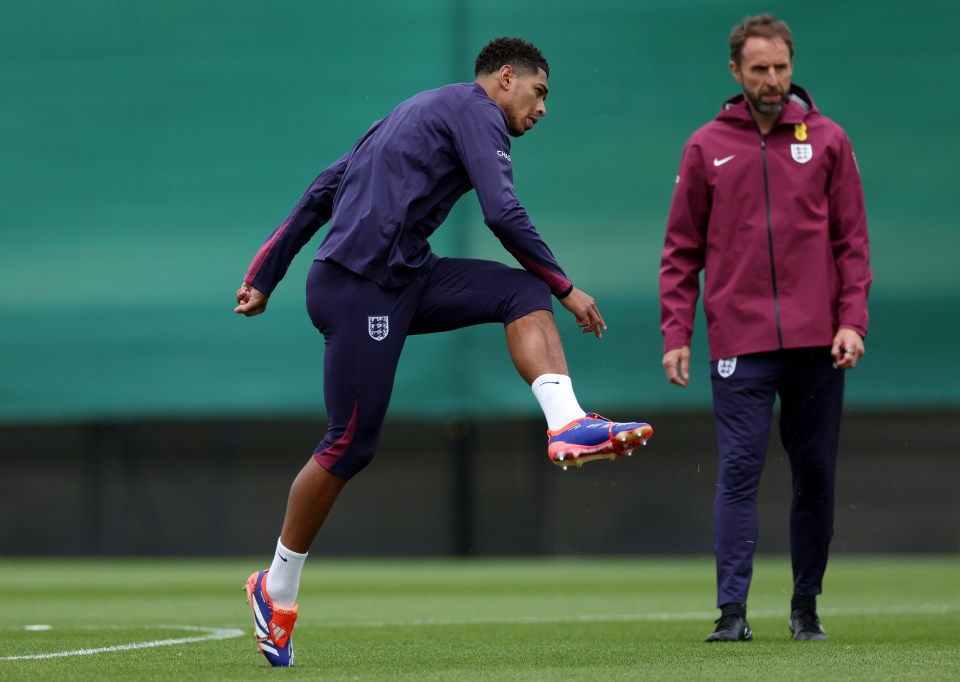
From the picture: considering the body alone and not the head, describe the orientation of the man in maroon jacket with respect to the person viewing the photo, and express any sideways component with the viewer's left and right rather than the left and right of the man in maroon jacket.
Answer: facing the viewer
